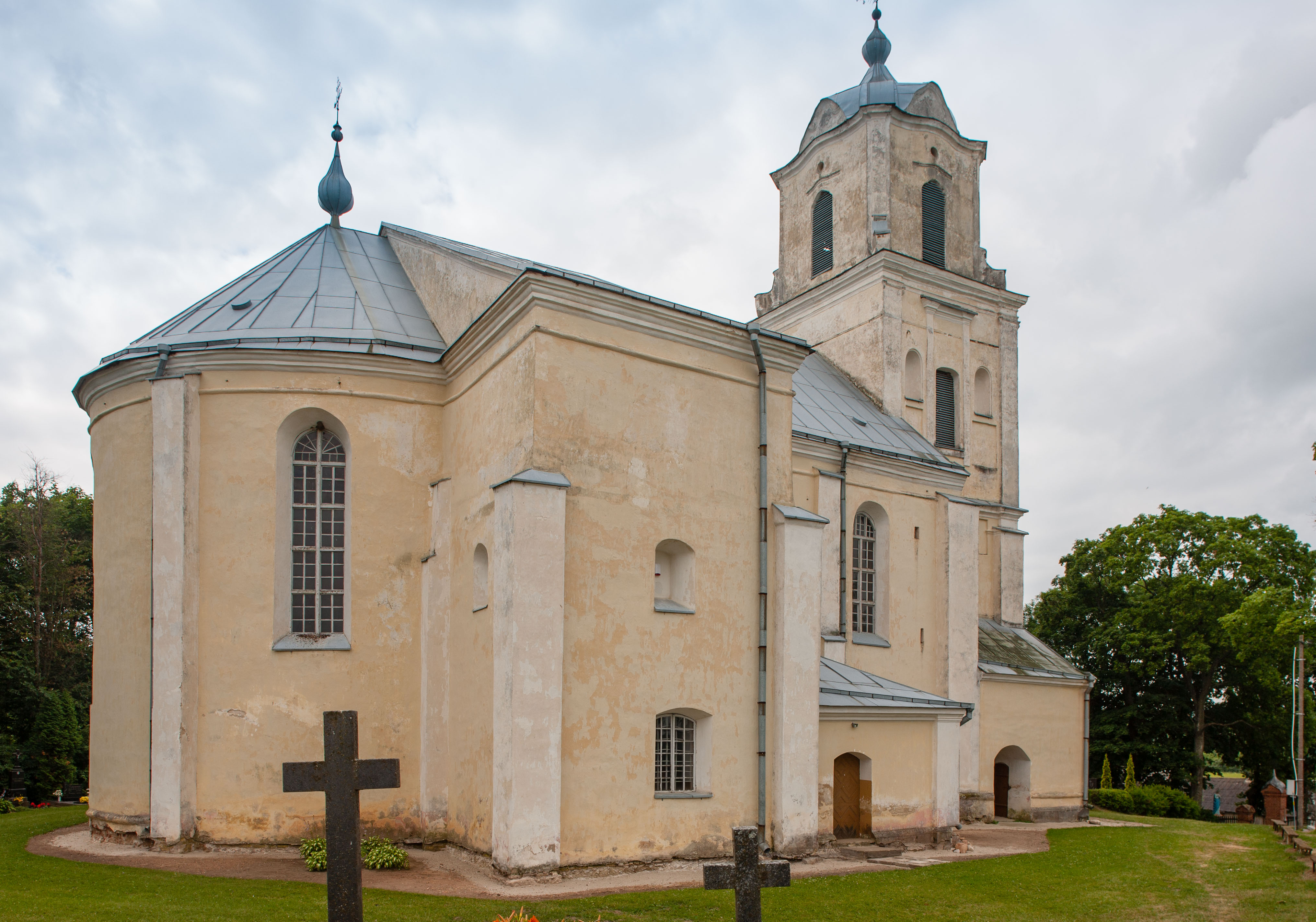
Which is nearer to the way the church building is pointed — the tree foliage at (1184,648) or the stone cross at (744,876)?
the tree foliage

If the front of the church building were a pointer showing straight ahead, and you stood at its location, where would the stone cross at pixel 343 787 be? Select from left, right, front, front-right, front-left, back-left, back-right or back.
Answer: back-right

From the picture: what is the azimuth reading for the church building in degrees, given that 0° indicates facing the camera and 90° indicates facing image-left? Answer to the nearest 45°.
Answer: approximately 225°

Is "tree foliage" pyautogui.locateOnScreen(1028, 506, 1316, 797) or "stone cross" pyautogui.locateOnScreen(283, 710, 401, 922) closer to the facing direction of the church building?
the tree foliage

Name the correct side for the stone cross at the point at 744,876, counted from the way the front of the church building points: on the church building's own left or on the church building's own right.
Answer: on the church building's own right
